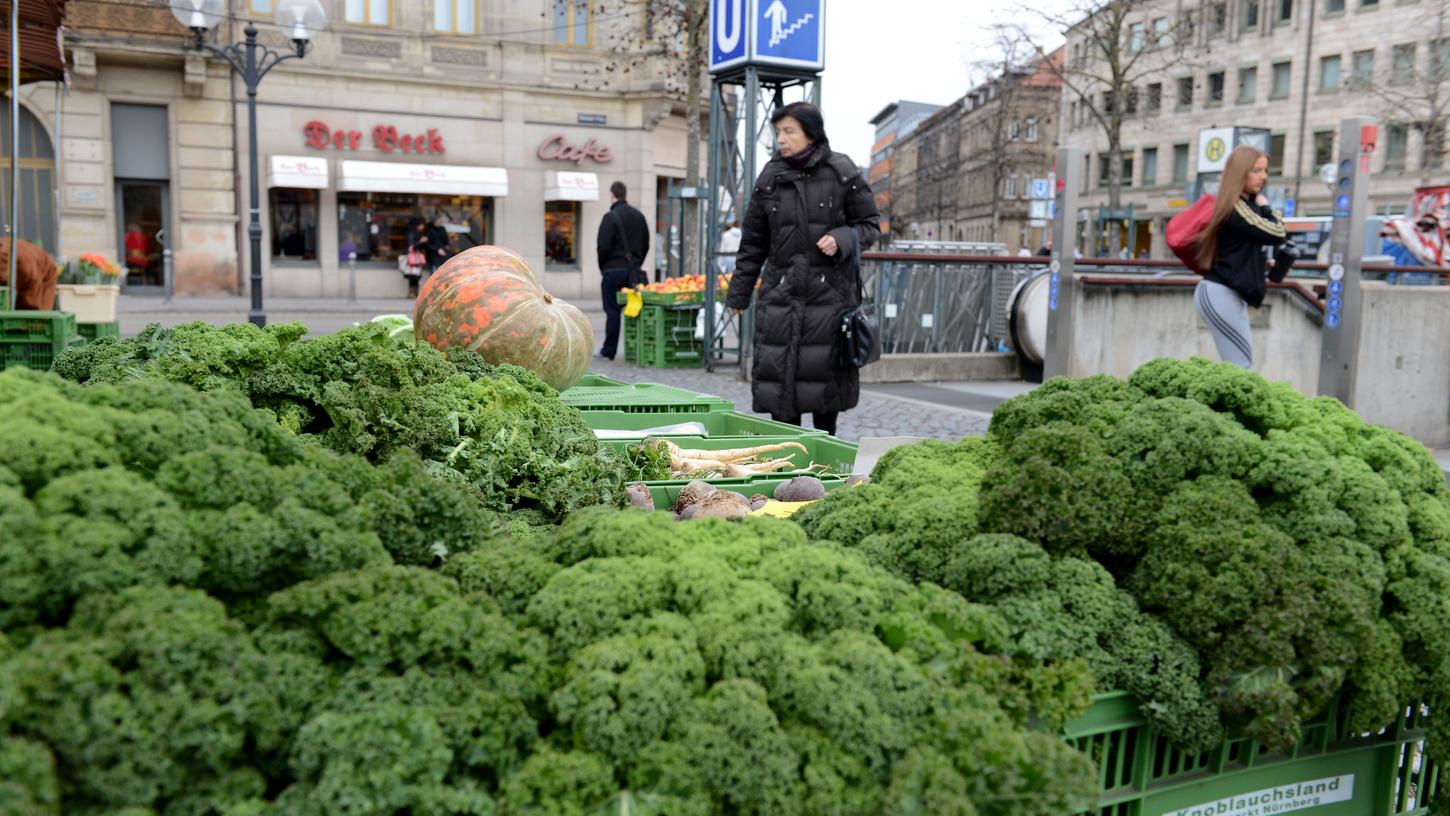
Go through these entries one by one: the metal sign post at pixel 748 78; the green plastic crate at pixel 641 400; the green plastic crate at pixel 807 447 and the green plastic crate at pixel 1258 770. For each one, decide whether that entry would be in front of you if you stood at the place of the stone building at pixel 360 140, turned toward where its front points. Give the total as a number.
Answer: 4

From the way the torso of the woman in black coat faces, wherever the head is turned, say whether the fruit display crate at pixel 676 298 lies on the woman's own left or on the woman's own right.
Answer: on the woman's own right

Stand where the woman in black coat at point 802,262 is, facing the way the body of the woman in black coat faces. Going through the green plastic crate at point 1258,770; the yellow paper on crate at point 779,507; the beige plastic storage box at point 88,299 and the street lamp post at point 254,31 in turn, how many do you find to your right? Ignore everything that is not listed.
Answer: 2

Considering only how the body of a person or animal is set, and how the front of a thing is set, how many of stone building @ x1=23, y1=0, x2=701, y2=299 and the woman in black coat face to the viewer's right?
0

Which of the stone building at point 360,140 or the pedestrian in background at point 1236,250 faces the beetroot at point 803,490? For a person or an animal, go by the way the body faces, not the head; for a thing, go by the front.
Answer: the stone building

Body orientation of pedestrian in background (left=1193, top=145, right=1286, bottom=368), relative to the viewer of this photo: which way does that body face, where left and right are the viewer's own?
facing to the right of the viewer

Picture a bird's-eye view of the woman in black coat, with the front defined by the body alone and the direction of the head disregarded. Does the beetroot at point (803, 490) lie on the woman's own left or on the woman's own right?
on the woman's own left

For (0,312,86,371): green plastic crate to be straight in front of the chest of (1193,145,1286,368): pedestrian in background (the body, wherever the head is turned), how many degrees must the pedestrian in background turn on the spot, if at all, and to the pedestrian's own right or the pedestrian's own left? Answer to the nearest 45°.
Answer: approximately 135° to the pedestrian's own right

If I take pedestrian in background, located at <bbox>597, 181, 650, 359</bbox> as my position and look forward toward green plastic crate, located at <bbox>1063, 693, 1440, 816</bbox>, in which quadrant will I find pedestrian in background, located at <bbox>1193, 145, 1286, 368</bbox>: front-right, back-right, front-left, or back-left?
front-left

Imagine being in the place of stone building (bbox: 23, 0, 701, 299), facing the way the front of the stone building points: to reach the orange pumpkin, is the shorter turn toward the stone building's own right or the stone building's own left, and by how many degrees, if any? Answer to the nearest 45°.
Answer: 0° — it already faces it

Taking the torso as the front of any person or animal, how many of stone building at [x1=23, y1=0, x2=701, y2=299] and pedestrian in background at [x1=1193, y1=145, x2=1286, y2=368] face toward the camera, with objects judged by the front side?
1

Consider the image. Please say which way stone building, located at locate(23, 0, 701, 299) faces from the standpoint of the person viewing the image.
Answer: facing the viewer

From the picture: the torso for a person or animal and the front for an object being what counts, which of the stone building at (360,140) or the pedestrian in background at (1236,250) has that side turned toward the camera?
the stone building

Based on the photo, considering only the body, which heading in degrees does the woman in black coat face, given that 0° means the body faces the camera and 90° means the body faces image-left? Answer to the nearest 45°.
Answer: approximately 45°

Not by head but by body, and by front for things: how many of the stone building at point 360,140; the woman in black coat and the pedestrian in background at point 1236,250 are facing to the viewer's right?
1

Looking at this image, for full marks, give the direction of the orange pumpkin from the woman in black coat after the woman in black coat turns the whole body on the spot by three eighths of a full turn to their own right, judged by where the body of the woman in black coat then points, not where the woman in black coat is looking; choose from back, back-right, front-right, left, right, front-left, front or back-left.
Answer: back-left

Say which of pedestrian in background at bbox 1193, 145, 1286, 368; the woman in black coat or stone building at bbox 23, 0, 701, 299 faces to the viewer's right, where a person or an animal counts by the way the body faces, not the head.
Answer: the pedestrian in background
